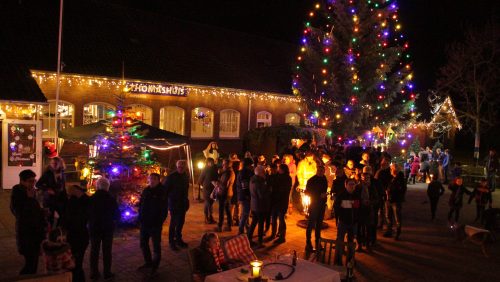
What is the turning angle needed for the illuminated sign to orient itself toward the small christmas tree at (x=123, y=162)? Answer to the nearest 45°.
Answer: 0° — it already faces it

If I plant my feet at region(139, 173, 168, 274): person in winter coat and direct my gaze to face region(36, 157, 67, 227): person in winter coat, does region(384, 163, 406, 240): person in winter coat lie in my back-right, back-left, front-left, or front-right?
back-right

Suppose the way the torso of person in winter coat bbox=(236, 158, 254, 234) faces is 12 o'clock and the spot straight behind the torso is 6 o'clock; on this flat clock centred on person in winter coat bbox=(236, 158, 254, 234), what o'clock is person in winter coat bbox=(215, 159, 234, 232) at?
person in winter coat bbox=(215, 159, 234, 232) is roughly at 8 o'clock from person in winter coat bbox=(236, 158, 254, 234).

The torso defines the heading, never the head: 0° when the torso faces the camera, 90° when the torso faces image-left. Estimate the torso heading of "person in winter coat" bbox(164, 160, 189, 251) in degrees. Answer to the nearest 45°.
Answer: approximately 315°

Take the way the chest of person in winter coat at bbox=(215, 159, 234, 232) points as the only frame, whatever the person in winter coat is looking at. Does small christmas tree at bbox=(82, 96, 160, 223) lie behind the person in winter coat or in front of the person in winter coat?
in front

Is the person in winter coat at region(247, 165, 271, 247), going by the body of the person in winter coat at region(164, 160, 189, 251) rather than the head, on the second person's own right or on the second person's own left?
on the second person's own left
